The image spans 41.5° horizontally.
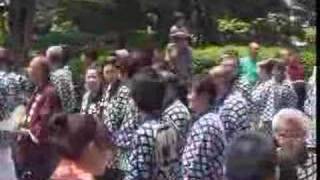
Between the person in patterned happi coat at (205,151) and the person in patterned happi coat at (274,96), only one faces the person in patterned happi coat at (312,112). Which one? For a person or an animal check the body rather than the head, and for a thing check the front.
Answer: the person in patterned happi coat at (274,96)

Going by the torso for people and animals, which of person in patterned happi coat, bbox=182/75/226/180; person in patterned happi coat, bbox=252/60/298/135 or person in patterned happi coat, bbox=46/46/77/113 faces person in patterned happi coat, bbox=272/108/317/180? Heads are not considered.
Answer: person in patterned happi coat, bbox=252/60/298/135
